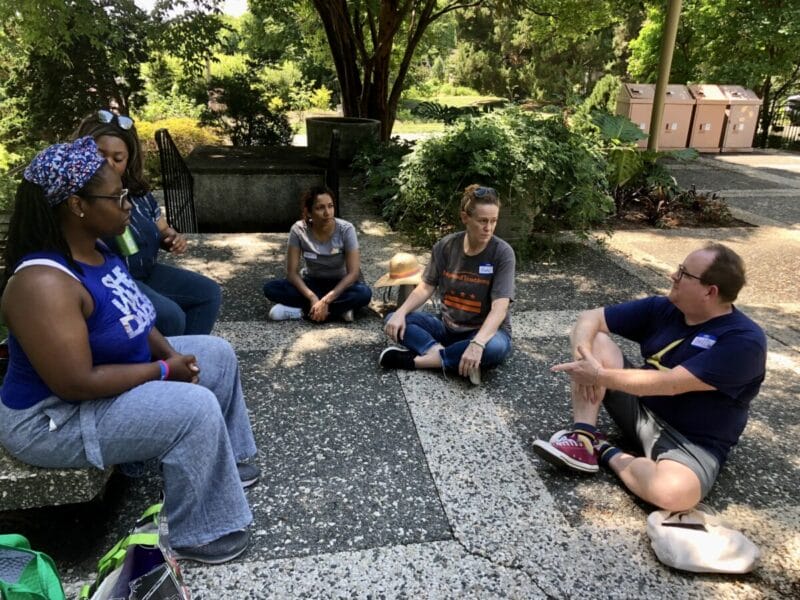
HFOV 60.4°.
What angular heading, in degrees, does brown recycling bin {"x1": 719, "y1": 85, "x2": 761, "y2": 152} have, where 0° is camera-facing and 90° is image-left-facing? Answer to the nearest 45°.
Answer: approximately 0°

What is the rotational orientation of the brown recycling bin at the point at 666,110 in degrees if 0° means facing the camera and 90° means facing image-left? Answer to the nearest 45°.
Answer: approximately 0°

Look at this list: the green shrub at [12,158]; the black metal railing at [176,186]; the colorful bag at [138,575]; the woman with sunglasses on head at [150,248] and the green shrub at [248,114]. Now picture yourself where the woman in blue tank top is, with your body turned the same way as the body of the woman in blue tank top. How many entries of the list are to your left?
4

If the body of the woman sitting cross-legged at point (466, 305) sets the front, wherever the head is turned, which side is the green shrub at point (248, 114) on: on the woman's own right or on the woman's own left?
on the woman's own right

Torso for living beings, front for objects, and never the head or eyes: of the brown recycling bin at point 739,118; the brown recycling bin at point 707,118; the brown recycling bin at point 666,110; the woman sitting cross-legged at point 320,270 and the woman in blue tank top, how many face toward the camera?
4

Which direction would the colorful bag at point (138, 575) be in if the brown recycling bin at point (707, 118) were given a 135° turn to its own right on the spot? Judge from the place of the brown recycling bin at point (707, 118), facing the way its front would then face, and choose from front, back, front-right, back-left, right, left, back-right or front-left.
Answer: back-left

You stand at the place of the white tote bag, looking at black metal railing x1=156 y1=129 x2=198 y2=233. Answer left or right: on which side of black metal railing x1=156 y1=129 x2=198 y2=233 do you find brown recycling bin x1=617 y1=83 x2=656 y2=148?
right

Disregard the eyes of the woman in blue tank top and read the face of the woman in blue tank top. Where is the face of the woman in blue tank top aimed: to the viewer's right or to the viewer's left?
to the viewer's right

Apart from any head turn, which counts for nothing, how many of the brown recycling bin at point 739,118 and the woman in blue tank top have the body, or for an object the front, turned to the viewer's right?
1

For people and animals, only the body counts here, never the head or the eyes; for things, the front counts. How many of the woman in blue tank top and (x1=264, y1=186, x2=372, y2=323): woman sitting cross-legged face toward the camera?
1

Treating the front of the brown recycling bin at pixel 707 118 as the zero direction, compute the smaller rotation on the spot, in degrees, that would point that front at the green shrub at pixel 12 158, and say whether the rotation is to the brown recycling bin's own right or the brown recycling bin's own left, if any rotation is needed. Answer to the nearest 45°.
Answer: approximately 45° to the brown recycling bin's own right

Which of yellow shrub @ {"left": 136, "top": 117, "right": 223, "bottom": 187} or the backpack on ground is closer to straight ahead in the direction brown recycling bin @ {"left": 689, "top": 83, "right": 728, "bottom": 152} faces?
the backpack on ground

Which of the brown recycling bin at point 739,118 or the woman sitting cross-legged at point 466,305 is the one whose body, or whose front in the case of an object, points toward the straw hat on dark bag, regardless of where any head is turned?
the brown recycling bin

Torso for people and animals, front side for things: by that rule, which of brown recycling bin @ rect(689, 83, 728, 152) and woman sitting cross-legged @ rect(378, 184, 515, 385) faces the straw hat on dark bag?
the brown recycling bin

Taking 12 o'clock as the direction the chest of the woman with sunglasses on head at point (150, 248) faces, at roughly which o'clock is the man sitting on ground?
The man sitting on ground is roughly at 12 o'clock from the woman with sunglasses on head.
